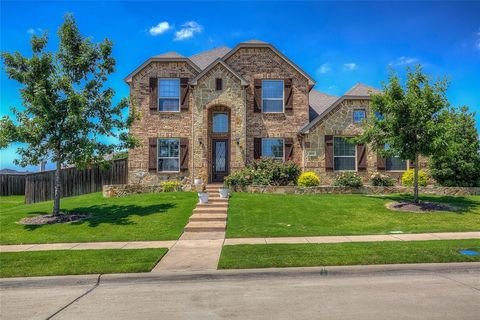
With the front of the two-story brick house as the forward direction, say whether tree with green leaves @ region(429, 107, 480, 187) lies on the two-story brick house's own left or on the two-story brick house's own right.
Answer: on the two-story brick house's own left

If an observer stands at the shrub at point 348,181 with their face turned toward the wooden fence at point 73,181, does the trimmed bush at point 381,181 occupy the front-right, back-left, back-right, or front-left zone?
back-right

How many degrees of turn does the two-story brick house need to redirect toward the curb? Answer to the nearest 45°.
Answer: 0° — it already faces it

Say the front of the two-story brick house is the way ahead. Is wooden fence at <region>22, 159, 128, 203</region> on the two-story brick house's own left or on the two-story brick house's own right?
on the two-story brick house's own right

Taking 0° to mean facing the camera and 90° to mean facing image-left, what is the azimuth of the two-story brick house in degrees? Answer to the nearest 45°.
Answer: approximately 0°

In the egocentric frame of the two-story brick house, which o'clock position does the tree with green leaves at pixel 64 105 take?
The tree with green leaves is roughly at 1 o'clock from the two-story brick house.

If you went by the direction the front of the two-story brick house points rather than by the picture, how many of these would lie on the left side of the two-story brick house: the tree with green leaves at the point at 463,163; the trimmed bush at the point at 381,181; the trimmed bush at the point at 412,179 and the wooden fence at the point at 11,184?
3

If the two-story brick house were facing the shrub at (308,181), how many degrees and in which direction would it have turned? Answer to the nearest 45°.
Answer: approximately 45° to its left

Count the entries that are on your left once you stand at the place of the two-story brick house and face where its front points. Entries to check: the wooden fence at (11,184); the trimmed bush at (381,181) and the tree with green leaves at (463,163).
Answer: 2
